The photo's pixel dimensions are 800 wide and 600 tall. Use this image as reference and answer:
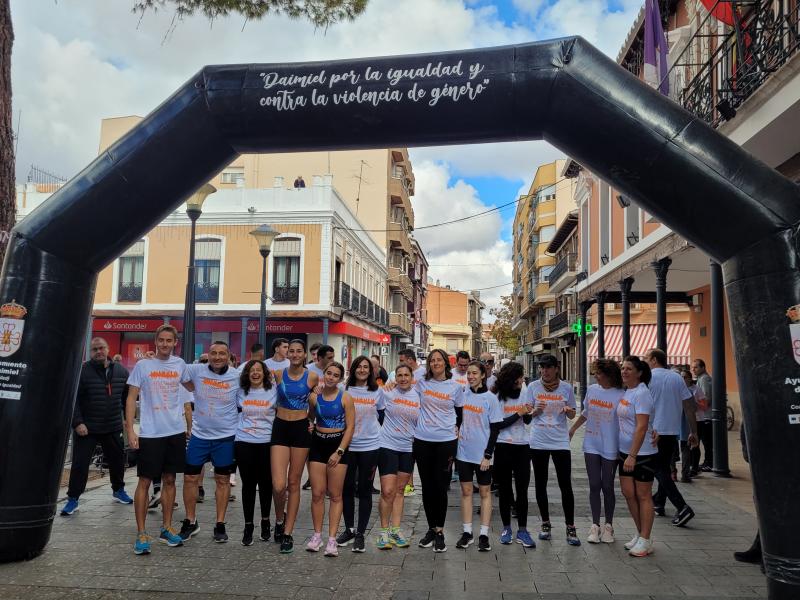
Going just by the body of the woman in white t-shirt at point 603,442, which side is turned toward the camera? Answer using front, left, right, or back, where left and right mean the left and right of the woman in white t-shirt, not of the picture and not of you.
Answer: front

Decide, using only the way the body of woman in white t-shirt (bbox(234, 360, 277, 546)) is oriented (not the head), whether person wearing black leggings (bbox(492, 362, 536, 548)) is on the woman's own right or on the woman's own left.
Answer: on the woman's own left

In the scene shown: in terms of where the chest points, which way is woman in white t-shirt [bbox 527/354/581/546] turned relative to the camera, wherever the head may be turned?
toward the camera

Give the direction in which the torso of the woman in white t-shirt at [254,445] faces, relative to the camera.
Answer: toward the camera

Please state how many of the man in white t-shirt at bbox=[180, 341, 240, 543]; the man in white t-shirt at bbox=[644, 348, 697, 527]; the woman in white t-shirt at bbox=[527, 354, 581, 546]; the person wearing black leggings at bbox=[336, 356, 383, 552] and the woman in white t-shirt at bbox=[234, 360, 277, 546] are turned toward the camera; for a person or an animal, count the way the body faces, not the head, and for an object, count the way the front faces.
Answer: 4
